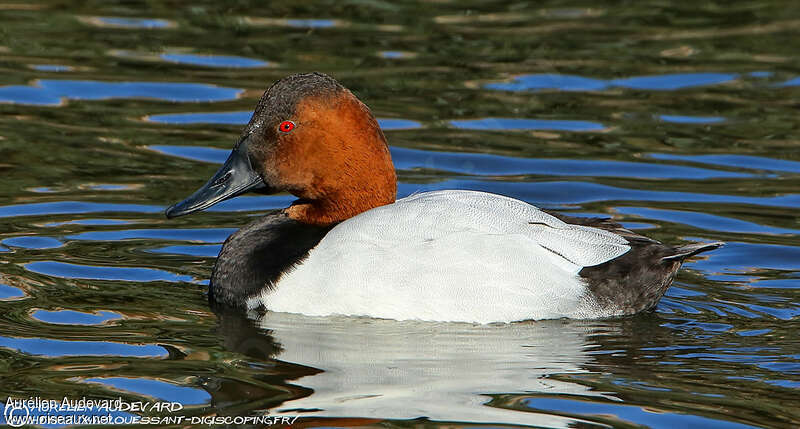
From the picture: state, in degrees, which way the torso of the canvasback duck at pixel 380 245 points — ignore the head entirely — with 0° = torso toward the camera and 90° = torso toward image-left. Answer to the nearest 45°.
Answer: approximately 90°
